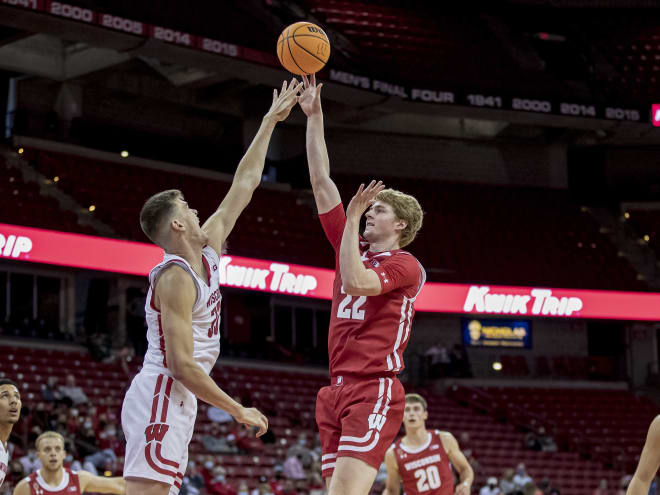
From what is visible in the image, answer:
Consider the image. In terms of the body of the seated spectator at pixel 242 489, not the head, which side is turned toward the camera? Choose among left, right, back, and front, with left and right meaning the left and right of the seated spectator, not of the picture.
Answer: front

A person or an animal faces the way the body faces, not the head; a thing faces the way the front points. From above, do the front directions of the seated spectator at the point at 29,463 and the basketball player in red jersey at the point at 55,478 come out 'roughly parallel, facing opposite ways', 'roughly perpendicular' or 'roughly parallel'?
roughly parallel

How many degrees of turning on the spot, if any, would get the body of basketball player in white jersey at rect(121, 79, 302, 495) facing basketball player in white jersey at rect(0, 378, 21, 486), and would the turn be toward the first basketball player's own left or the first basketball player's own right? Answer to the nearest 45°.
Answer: approximately 135° to the first basketball player's own left

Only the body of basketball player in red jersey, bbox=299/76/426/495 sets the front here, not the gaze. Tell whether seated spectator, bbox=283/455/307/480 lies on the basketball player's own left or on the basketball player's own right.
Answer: on the basketball player's own right

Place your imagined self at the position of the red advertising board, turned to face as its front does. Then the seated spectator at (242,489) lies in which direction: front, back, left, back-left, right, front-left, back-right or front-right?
front

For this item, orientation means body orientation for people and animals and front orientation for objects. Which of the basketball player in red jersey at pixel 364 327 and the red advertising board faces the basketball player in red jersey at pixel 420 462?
the red advertising board

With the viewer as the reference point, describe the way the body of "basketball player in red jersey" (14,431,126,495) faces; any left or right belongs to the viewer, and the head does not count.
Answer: facing the viewer

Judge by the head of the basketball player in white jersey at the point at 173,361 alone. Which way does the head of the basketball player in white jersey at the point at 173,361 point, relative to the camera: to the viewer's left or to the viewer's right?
to the viewer's right

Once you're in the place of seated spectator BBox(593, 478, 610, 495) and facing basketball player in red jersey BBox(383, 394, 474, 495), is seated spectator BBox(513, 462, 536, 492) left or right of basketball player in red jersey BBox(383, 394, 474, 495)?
right

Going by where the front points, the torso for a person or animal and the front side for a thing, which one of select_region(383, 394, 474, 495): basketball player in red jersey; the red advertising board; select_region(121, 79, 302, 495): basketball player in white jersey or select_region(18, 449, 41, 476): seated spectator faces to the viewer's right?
the basketball player in white jersey

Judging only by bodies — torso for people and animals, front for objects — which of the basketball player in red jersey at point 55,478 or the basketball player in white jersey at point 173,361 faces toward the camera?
the basketball player in red jersey at point 55,478

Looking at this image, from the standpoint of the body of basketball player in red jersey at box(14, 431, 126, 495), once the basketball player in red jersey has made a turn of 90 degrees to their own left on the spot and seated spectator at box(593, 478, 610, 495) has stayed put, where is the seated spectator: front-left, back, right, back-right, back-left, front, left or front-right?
front-left

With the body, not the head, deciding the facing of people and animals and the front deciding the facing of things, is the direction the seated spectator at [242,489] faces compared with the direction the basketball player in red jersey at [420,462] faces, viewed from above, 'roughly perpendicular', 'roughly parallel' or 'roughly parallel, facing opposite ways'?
roughly parallel

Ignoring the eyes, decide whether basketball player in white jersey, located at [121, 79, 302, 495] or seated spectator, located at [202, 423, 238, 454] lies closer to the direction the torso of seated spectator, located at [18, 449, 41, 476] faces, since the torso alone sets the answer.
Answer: the basketball player in white jersey

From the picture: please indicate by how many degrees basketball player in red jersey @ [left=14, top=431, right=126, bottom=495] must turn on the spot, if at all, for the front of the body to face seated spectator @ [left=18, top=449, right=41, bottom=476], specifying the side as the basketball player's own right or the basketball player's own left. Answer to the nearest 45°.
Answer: approximately 180°

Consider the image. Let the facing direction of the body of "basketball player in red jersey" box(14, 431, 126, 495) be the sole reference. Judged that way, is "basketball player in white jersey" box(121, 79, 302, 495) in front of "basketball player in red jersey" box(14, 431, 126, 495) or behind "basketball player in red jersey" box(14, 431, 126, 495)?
in front

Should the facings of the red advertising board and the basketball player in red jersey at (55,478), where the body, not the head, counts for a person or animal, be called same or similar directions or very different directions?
same or similar directions
